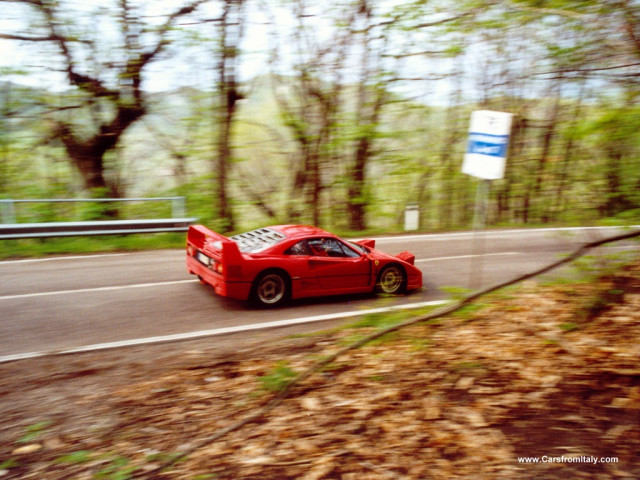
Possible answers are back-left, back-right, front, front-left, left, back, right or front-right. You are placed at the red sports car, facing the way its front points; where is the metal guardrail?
left

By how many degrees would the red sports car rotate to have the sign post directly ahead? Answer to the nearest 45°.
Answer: approximately 90° to its right

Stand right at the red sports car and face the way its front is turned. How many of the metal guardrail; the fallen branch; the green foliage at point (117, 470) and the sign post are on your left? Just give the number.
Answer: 1

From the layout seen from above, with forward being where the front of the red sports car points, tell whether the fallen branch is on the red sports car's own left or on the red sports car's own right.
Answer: on the red sports car's own right

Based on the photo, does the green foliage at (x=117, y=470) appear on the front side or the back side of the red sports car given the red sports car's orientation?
on the back side

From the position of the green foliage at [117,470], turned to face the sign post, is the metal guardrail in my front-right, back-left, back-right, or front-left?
front-left

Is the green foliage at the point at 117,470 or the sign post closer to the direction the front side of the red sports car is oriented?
the sign post

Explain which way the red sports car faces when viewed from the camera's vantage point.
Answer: facing away from the viewer and to the right of the viewer
